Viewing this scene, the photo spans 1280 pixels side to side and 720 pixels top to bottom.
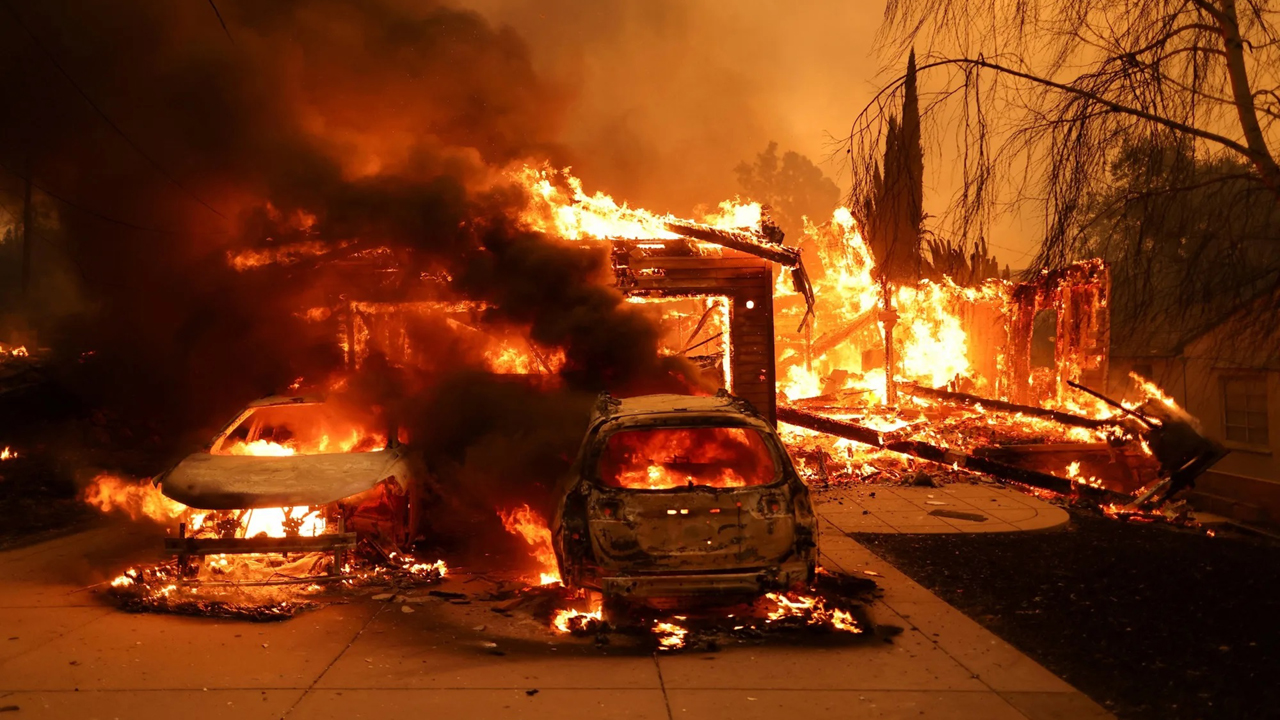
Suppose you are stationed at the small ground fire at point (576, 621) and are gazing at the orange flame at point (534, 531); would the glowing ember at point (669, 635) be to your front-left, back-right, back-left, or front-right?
back-right

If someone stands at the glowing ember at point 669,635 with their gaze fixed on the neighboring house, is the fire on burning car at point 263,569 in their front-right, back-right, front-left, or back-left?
back-left

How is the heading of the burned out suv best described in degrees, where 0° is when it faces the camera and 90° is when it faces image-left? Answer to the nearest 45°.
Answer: approximately 180°

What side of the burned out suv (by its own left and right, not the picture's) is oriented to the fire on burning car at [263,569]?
left

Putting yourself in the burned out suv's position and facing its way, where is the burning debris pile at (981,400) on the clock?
The burning debris pile is roughly at 1 o'clock from the burned out suv.

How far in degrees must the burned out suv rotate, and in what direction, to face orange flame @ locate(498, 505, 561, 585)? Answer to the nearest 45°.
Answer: approximately 135° to its left

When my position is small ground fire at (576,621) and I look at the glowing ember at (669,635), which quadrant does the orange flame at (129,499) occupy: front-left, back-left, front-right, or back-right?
back-left

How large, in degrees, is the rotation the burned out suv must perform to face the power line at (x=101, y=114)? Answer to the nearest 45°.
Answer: approximately 45° to its left

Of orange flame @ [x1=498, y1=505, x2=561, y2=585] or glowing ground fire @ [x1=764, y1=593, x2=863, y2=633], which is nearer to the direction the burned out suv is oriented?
the orange flame

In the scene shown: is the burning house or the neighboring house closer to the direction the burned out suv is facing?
the burning house

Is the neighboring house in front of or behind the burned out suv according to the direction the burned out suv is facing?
in front

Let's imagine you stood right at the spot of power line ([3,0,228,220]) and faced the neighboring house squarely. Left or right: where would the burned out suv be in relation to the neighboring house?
right

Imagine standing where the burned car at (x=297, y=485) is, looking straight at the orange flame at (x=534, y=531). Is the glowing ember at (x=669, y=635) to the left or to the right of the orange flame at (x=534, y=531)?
right
